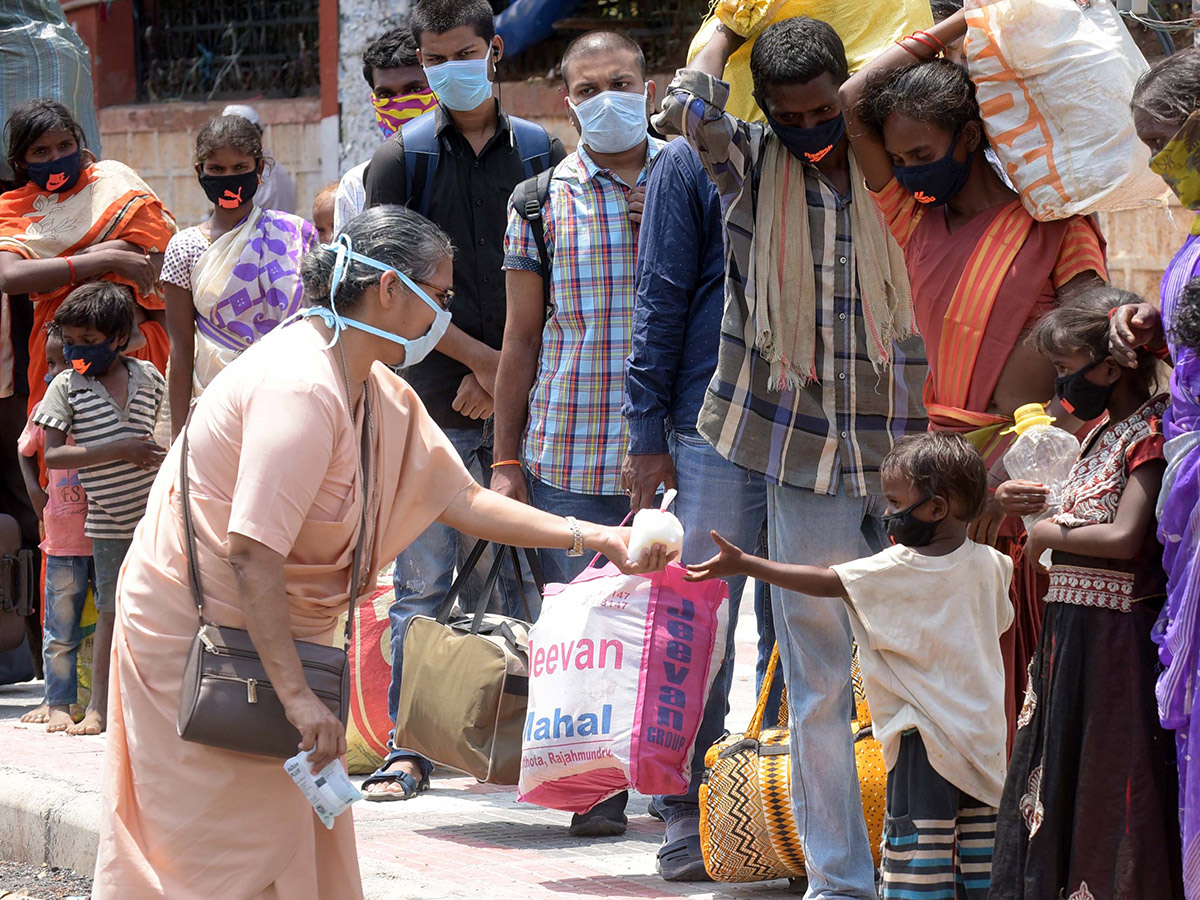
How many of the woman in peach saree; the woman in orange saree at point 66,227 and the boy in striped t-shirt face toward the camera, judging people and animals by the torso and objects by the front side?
2

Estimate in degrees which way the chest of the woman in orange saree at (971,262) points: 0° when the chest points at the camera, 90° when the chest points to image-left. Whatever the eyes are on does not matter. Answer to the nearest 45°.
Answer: approximately 45°

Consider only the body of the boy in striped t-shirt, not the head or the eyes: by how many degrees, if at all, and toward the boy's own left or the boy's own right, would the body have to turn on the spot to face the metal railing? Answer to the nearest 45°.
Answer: approximately 180°

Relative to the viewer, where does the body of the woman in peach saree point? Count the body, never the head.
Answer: to the viewer's right

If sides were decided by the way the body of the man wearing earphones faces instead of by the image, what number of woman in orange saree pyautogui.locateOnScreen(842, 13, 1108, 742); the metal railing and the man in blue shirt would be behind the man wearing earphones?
1

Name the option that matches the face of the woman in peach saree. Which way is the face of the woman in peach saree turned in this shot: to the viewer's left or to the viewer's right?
to the viewer's right

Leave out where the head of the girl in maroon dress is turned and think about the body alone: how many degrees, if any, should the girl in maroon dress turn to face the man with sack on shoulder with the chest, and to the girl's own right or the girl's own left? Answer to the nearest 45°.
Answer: approximately 90° to the girl's own right

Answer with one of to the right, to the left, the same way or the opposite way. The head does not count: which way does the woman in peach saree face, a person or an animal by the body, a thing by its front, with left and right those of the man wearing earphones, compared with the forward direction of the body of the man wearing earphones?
to the left

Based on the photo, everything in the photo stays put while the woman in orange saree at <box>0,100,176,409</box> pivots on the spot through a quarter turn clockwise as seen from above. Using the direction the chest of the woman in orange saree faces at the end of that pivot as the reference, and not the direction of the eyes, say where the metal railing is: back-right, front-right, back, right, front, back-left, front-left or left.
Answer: right
